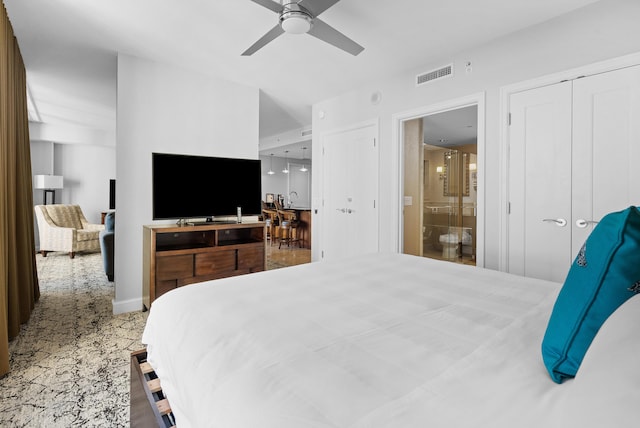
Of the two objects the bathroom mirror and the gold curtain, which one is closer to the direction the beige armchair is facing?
the bathroom mirror

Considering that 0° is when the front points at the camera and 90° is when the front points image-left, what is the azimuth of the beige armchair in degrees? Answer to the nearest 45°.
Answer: approximately 315°

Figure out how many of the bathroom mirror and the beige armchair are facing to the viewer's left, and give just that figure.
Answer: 0

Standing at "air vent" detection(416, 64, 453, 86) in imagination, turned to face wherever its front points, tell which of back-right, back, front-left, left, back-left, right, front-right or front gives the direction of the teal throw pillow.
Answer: front-left

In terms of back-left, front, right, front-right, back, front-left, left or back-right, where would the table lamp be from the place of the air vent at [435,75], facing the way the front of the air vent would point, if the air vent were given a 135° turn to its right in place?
left

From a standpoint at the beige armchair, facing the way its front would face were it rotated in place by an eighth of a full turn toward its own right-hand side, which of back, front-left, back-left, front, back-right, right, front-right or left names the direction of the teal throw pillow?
front

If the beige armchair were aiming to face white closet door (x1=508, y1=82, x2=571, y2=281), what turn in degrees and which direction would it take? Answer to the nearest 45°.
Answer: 0° — it already faces it

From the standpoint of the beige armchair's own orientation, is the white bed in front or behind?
in front

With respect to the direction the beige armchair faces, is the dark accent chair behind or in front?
in front

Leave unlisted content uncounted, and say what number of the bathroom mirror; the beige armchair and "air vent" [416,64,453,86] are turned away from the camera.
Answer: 0

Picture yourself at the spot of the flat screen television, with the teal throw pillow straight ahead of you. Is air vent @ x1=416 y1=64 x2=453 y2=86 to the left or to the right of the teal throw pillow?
left

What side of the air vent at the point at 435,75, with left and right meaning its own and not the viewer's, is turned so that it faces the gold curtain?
front

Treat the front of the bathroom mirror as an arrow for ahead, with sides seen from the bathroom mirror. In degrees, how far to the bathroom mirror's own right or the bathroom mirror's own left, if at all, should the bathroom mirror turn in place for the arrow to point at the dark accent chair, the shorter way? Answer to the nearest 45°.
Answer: approximately 45° to the bathroom mirror's own right

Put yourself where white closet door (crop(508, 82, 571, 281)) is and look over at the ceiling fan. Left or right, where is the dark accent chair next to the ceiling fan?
right

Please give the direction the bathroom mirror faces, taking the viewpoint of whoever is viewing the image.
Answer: facing the viewer

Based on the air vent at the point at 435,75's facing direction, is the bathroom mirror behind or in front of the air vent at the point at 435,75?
behind
